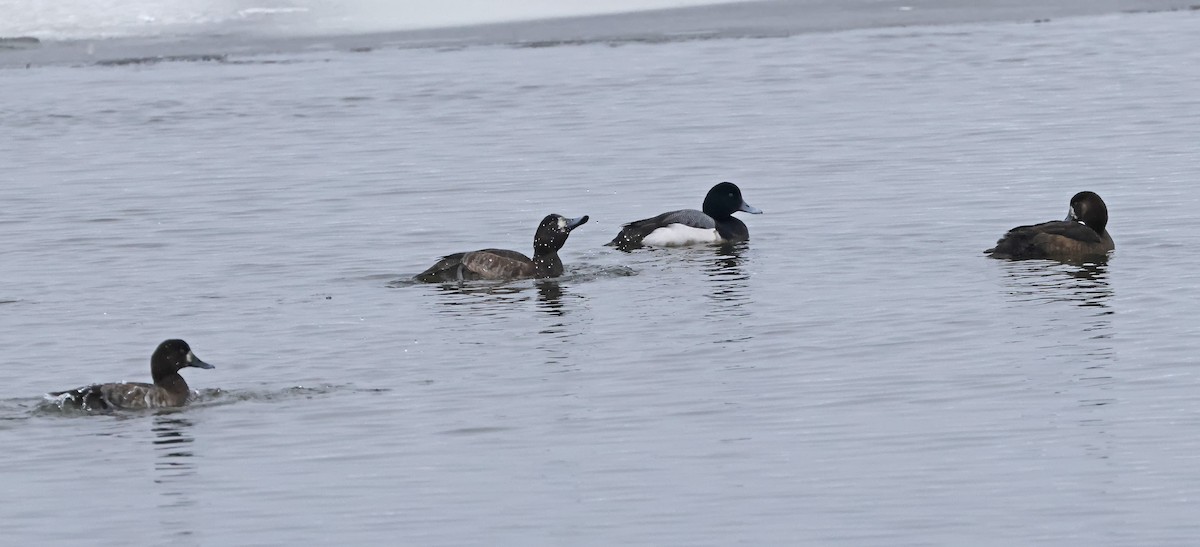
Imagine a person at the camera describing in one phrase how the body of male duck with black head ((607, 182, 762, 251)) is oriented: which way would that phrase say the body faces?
to the viewer's right

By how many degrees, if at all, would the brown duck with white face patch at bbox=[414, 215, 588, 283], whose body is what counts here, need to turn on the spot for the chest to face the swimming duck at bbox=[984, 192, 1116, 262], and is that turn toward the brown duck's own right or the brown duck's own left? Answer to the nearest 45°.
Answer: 0° — it already faces it

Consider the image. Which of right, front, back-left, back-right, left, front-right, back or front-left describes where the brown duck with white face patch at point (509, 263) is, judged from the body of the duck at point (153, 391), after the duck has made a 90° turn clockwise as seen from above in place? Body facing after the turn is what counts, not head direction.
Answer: back-left

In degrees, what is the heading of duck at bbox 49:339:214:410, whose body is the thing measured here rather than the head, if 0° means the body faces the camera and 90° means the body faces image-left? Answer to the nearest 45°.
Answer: approximately 270°

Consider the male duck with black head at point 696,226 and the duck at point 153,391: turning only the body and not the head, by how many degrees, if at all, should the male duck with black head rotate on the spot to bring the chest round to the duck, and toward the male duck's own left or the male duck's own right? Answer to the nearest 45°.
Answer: approximately 135° to the male duck's own right

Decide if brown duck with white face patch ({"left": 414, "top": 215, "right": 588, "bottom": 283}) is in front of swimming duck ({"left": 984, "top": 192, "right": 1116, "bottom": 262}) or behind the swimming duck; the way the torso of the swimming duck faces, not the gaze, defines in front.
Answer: behind

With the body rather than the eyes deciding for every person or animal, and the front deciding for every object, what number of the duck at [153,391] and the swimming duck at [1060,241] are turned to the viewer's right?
2

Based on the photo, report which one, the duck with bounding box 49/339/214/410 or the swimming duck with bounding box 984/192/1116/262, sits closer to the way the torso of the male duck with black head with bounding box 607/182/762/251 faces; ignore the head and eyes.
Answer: the swimming duck

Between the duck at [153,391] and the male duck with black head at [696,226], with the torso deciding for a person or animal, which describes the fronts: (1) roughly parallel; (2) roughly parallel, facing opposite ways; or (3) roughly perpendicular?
roughly parallel

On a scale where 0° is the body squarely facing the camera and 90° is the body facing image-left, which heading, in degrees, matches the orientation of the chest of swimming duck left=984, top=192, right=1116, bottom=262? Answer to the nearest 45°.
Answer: approximately 270°

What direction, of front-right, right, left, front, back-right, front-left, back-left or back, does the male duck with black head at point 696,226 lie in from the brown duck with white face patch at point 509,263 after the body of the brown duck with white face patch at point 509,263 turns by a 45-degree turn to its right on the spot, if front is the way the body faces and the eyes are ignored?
left

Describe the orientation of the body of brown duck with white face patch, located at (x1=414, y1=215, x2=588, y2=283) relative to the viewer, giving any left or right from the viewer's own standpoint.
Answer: facing to the right of the viewer
